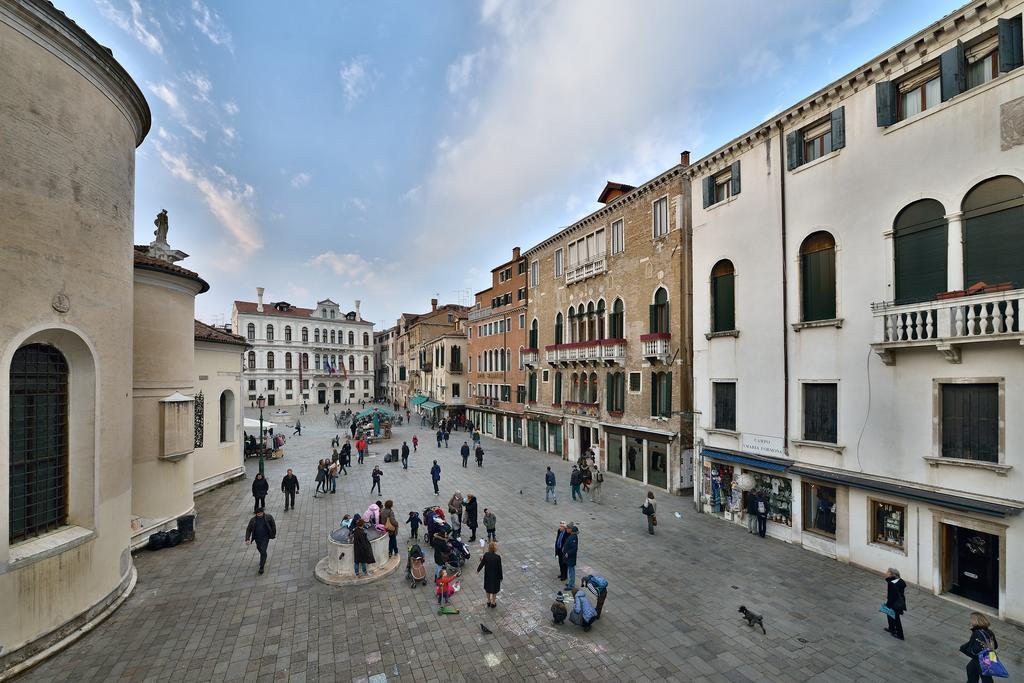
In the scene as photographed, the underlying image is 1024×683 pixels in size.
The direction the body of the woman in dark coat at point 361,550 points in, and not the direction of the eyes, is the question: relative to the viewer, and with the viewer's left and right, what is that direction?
facing away from the viewer

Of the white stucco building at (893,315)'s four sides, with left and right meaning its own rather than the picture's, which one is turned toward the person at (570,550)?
front

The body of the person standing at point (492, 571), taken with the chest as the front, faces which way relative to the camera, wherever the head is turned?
away from the camera

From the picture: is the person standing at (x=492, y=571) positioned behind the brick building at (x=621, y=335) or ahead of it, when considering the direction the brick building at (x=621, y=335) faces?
ahead

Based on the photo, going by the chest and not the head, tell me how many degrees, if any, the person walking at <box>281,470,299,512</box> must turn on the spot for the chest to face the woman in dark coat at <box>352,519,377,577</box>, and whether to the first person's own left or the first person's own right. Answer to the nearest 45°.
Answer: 0° — they already face them

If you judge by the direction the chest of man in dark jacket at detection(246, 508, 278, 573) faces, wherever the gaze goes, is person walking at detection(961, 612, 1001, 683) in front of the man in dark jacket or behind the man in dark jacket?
in front

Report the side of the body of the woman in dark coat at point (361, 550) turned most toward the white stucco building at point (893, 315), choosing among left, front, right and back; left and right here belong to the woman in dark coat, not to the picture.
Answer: right

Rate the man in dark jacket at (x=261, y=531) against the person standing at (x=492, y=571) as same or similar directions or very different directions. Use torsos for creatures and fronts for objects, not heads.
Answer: very different directions

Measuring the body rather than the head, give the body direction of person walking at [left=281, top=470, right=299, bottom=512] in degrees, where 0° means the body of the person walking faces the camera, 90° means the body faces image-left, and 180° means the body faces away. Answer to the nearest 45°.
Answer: approximately 0°

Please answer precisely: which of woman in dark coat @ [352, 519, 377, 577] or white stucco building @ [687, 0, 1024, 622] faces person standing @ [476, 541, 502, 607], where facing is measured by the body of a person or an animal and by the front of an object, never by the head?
the white stucco building

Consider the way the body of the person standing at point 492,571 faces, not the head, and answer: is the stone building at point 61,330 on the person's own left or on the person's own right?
on the person's own left

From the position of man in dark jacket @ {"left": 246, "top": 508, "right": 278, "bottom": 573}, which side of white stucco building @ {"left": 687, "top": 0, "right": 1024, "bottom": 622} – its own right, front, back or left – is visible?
front
